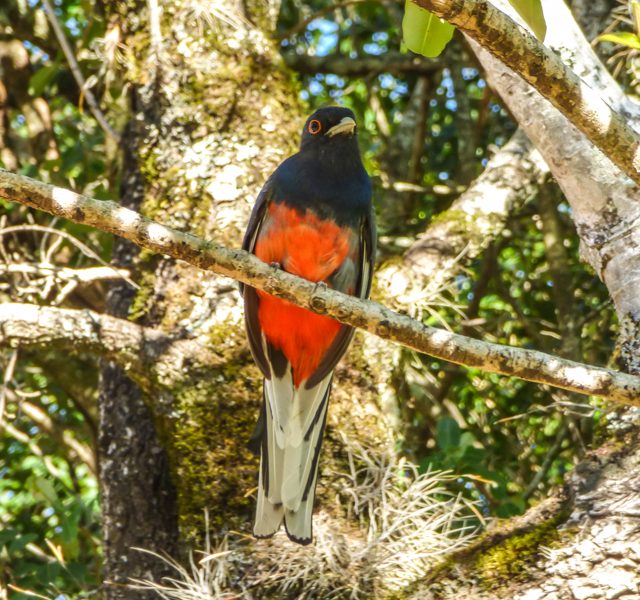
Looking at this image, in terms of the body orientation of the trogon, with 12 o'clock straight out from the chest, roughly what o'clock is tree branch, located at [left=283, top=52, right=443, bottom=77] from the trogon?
The tree branch is roughly at 6 o'clock from the trogon.

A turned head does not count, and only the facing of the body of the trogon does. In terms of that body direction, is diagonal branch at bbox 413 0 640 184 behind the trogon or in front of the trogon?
in front

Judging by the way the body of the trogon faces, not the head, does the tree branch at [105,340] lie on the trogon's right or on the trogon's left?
on the trogon's right

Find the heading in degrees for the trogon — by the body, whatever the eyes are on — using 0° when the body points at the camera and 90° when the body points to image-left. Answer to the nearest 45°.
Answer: approximately 0°
